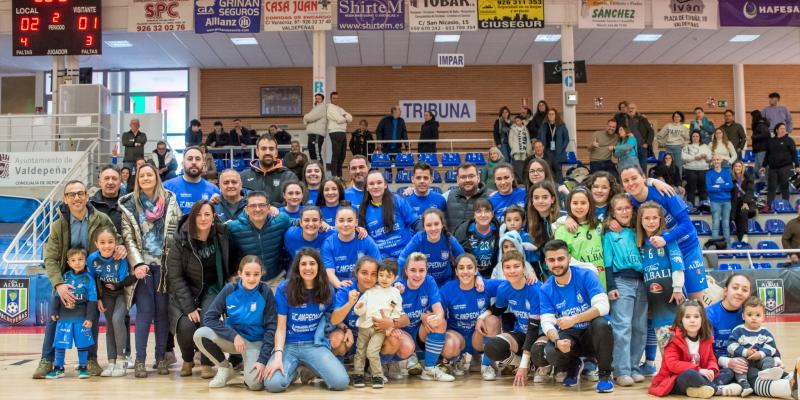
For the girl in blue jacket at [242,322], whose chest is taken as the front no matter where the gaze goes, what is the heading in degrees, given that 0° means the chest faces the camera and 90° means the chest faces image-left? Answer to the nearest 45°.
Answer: approximately 0°

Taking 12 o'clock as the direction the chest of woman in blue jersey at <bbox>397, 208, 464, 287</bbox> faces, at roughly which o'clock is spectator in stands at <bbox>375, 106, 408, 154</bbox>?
The spectator in stands is roughly at 6 o'clock from the woman in blue jersey.

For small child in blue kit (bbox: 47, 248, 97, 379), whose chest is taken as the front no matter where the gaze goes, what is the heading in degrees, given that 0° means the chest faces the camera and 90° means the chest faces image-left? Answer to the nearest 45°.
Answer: approximately 0°

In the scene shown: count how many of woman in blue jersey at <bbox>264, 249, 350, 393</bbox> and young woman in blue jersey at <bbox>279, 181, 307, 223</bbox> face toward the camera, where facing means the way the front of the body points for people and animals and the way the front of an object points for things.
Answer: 2

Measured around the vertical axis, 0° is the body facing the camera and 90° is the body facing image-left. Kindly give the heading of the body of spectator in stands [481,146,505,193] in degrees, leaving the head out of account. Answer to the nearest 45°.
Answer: approximately 45°

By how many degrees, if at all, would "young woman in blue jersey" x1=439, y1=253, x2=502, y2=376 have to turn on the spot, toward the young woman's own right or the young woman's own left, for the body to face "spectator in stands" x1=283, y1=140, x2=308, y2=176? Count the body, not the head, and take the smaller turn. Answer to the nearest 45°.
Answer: approximately 135° to the young woman's own right
